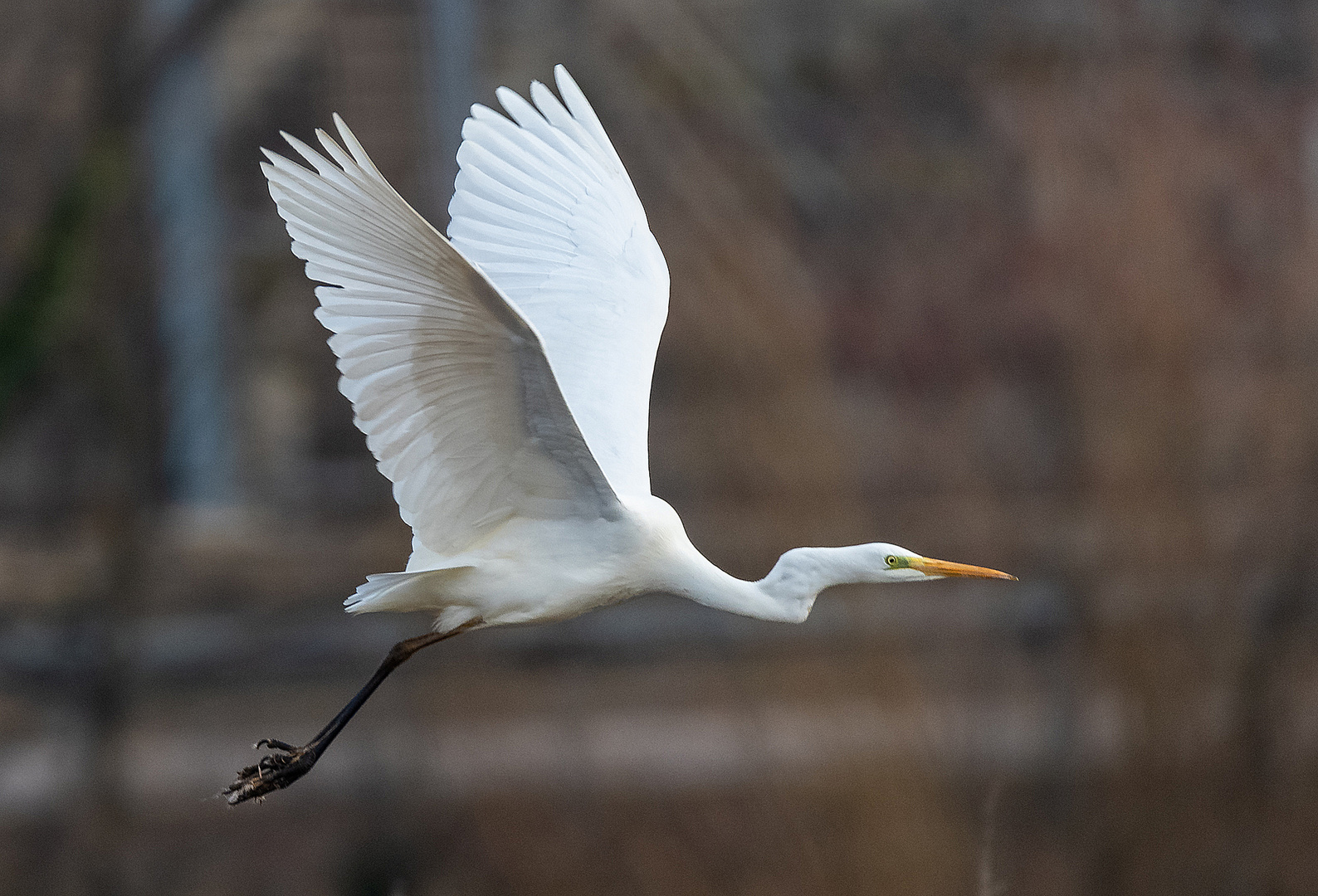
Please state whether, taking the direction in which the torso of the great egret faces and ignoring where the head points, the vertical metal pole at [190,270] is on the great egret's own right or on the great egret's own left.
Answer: on the great egret's own left

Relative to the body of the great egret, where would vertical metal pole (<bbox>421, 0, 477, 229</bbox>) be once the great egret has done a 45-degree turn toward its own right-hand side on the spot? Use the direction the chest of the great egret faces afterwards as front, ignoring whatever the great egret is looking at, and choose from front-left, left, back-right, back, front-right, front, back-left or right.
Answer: back-left

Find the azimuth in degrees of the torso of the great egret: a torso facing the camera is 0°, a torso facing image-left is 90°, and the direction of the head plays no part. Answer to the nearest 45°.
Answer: approximately 270°
